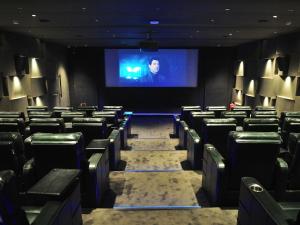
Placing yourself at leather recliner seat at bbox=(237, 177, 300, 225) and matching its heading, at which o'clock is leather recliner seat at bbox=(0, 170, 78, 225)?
leather recliner seat at bbox=(0, 170, 78, 225) is roughly at 9 o'clock from leather recliner seat at bbox=(237, 177, 300, 225).

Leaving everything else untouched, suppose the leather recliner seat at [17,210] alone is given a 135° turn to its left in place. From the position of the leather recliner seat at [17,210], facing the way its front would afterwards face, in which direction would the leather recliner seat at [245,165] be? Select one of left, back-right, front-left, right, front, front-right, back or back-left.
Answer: back

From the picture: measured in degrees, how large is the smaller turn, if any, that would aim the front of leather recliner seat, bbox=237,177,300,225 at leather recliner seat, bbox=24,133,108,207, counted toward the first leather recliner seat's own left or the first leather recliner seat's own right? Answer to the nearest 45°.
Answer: approximately 45° to the first leather recliner seat's own left

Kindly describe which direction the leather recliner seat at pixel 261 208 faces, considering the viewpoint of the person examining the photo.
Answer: facing away from the viewer and to the left of the viewer

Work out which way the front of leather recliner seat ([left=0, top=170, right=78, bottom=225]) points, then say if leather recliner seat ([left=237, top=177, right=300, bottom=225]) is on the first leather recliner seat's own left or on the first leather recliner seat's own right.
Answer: on the first leather recliner seat's own right

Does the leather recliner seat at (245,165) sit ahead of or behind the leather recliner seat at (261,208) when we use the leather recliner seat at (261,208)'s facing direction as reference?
ahead

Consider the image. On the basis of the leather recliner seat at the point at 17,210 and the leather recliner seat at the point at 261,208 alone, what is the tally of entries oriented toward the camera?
0

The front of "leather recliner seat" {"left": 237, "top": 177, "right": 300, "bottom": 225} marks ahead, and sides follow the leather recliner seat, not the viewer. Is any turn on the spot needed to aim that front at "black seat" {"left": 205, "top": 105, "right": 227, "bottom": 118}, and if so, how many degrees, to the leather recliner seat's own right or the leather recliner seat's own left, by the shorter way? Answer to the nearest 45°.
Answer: approximately 45° to the leather recliner seat's own right

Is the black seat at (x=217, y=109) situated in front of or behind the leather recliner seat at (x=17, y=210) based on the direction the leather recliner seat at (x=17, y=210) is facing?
in front

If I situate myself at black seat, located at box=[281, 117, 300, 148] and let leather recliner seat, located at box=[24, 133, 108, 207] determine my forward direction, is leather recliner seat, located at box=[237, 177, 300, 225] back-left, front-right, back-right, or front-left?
front-left

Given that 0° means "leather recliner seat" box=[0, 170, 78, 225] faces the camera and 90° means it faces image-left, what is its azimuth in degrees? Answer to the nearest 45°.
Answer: approximately 225°
